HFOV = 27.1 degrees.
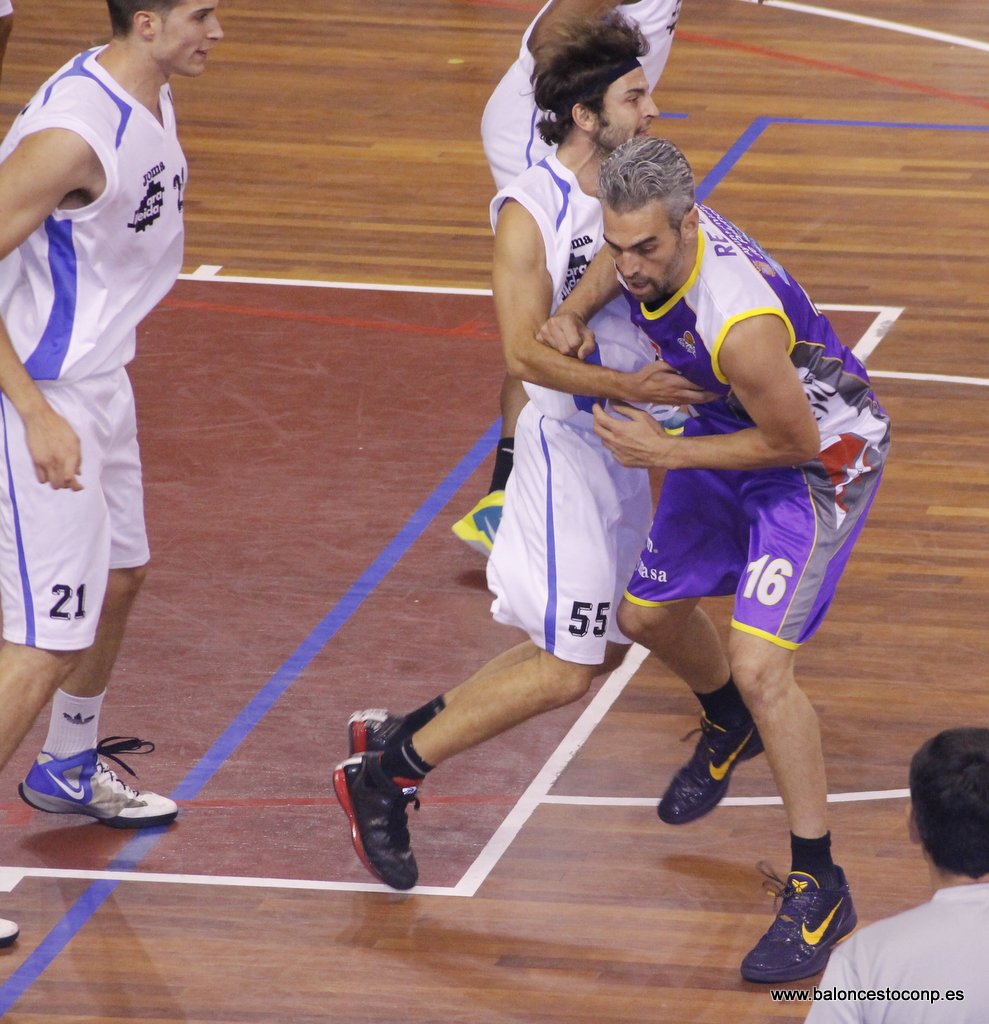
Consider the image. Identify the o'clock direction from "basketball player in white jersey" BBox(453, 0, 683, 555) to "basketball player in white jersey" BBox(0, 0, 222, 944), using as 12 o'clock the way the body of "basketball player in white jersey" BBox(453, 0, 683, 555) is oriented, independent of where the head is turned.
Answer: "basketball player in white jersey" BBox(0, 0, 222, 944) is roughly at 11 o'clock from "basketball player in white jersey" BBox(453, 0, 683, 555).

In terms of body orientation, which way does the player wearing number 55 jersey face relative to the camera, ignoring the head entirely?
to the viewer's right

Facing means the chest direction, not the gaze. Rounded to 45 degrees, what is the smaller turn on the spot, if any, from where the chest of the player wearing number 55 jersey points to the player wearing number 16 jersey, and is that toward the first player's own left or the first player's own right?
approximately 45° to the first player's own right

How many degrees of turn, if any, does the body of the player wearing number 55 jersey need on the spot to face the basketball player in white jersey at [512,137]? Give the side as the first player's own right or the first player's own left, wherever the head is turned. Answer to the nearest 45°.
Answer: approximately 90° to the first player's own left

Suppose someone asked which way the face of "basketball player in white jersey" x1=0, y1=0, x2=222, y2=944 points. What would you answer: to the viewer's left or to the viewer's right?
to the viewer's right

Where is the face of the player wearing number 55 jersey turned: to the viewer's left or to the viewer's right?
to the viewer's right

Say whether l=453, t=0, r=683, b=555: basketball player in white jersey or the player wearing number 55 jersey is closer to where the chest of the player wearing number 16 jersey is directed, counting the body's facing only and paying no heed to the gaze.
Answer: the player wearing number 55 jersey

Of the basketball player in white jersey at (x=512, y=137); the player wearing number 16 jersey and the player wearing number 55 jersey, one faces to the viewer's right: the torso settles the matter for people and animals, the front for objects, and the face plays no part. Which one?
the player wearing number 55 jersey

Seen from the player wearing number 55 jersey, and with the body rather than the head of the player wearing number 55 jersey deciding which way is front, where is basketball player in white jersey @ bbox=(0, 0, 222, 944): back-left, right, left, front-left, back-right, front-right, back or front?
back

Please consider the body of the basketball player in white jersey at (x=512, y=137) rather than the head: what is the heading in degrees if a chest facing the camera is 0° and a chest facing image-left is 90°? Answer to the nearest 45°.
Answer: approximately 45°

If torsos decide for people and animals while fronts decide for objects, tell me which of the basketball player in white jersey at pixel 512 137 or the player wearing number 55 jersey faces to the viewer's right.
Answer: the player wearing number 55 jersey

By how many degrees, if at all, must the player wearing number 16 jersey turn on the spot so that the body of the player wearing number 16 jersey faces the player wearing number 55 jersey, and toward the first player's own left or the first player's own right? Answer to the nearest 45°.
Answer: approximately 90° to the first player's own right
